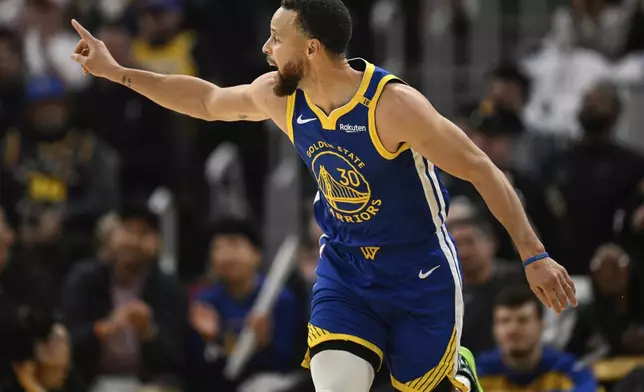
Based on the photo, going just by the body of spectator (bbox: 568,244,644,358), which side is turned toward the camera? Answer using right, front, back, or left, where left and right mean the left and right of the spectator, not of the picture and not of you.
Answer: front

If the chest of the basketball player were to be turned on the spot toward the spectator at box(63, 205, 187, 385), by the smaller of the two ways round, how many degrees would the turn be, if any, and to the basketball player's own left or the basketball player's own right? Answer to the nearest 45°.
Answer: approximately 90° to the basketball player's own right

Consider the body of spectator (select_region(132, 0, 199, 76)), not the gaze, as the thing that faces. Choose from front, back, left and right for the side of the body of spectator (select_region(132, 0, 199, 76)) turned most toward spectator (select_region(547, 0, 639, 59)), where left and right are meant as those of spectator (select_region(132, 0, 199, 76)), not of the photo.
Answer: left

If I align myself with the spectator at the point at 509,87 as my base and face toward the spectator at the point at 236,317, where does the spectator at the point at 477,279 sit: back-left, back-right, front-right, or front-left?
front-left

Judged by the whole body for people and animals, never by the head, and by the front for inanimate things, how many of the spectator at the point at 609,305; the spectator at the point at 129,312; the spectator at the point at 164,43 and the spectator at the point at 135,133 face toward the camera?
4

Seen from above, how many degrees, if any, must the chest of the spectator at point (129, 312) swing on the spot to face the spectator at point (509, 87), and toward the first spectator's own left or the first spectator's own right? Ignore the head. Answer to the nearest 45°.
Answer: approximately 90° to the first spectator's own left

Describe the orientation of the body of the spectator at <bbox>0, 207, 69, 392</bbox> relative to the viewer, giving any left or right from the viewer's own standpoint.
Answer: facing the viewer and to the right of the viewer

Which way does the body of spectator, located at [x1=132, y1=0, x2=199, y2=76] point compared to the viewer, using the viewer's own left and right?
facing the viewer

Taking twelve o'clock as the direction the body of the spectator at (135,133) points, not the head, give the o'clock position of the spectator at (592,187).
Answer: the spectator at (592,187) is roughly at 10 o'clock from the spectator at (135,133).

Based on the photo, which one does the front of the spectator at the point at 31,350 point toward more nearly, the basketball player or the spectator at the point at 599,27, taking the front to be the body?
the basketball player

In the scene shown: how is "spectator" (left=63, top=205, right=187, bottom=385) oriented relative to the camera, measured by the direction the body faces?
toward the camera
